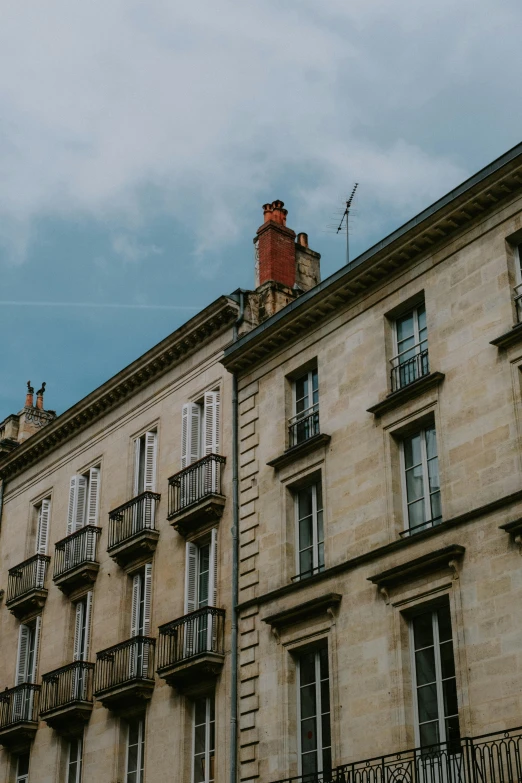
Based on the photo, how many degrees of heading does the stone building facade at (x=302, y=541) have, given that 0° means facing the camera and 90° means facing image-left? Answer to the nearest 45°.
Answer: approximately 45°
